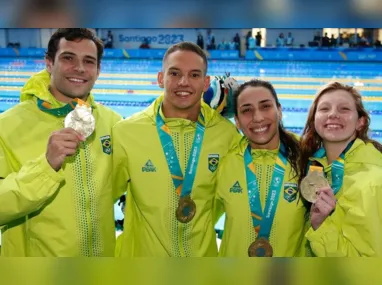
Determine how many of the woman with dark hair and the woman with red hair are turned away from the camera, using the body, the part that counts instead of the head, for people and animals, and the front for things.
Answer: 0

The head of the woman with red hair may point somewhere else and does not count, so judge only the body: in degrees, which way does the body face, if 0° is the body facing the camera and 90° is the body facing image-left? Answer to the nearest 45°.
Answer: approximately 45°
